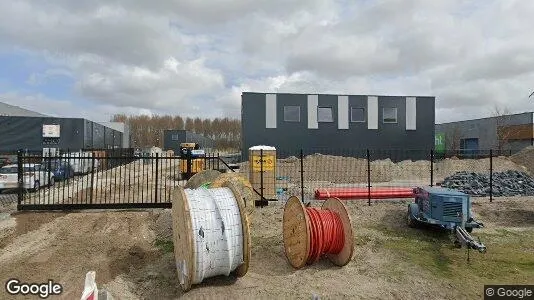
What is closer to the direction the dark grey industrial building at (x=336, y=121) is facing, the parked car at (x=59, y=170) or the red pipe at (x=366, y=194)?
the red pipe

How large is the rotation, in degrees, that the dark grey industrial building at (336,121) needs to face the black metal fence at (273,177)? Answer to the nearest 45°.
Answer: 0° — it already faces it

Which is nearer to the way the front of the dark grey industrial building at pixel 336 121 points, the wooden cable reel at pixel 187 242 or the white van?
the wooden cable reel

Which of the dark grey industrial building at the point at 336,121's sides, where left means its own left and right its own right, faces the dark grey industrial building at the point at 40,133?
right

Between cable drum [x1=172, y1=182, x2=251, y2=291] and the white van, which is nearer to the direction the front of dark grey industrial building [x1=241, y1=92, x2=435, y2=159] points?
the cable drum

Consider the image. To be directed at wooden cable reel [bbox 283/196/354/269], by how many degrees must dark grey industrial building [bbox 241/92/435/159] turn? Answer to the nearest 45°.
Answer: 0° — it already faces it

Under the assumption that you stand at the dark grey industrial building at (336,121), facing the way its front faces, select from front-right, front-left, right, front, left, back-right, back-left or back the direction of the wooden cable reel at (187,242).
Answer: front

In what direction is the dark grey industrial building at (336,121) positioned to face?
toward the camera

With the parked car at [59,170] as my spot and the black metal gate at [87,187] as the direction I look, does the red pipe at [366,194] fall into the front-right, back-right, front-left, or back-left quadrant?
front-left

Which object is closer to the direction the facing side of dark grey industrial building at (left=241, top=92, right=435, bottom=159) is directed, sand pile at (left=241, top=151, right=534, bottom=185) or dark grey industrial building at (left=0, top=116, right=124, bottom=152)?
the sand pile

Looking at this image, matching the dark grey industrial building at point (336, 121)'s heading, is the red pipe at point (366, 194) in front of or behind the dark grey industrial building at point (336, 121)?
in front

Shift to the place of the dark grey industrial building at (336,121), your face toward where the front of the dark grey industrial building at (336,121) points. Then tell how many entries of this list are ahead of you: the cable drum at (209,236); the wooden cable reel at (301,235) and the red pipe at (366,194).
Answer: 3

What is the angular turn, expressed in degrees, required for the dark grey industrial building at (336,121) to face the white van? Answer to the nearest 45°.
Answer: approximately 45° to its right

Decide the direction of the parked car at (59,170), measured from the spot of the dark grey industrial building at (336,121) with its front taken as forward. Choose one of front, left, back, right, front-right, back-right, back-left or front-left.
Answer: front-right
